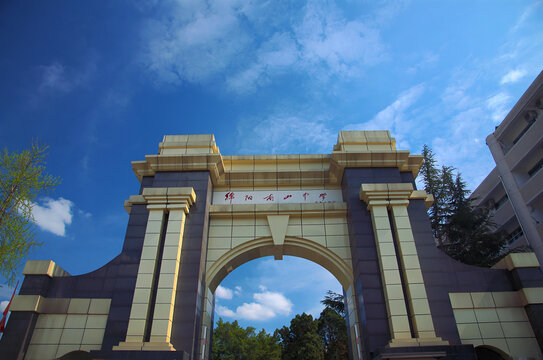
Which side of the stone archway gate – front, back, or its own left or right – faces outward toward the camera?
front

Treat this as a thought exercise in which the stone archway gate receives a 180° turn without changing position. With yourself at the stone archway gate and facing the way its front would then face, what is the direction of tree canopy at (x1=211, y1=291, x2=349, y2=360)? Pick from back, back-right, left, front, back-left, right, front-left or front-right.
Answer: front

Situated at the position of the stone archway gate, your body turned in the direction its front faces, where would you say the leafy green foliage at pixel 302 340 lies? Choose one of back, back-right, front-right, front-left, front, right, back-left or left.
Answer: back

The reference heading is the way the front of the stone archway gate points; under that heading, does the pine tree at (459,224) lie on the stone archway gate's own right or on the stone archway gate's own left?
on the stone archway gate's own left

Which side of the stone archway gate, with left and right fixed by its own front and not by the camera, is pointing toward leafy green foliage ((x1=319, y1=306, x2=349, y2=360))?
back

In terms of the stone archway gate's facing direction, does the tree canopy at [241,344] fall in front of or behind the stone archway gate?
behind
